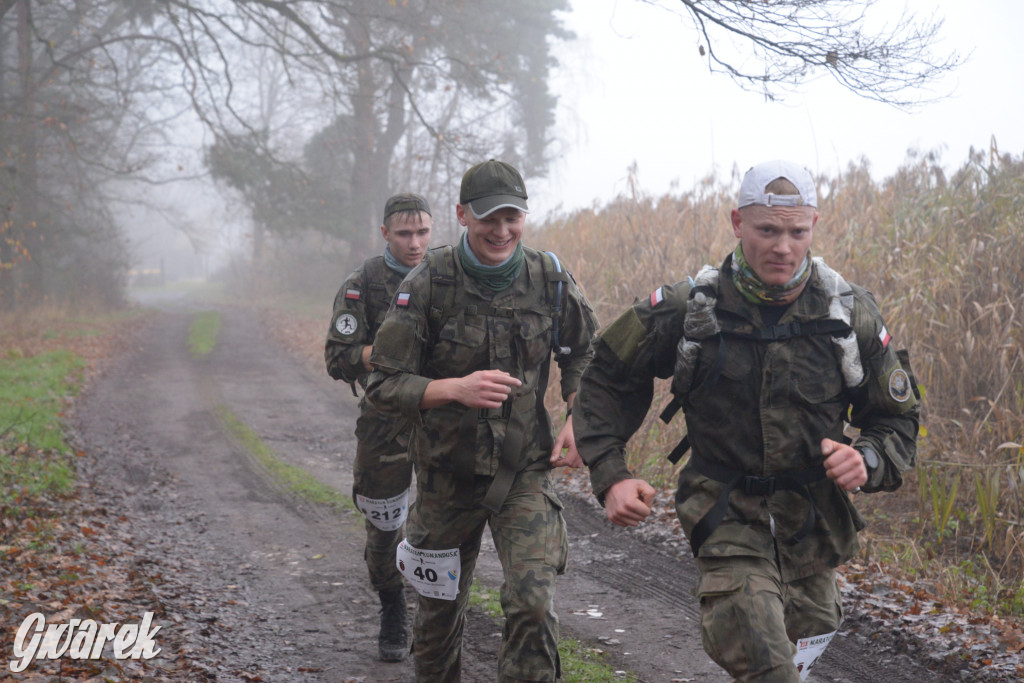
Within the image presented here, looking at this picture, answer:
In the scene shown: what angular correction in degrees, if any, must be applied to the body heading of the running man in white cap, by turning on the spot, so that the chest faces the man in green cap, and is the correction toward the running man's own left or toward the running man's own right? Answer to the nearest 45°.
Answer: approximately 135° to the running man's own right

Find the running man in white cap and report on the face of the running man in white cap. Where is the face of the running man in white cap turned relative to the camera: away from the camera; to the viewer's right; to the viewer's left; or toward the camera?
toward the camera

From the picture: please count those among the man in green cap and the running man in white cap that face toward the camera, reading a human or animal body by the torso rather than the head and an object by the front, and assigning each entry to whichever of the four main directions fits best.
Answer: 2

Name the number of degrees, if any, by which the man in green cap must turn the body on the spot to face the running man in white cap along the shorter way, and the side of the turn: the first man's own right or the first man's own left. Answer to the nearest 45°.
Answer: approximately 45° to the first man's own left

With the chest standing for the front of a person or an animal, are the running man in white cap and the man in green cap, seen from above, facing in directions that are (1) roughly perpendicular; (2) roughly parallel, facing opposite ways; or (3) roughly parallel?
roughly parallel

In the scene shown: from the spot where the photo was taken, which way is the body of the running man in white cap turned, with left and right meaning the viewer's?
facing the viewer
